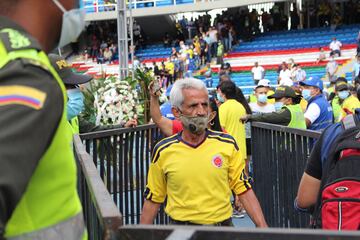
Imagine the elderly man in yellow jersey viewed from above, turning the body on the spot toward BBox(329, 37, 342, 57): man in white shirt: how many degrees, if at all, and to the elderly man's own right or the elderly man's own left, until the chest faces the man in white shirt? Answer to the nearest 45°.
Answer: approximately 180°

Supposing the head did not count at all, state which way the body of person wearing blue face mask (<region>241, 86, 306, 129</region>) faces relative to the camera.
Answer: to the viewer's left

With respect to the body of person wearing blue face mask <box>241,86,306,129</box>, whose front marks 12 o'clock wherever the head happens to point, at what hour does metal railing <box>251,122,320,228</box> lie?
The metal railing is roughly at 9 o'clock from the person wearing blue face mask.

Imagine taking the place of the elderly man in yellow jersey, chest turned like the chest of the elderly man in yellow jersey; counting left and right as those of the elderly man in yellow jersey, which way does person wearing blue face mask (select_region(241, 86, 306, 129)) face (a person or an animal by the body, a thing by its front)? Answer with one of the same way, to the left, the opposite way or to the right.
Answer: to the right

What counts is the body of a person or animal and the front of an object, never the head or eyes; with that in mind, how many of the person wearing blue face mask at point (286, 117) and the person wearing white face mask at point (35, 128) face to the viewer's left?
1

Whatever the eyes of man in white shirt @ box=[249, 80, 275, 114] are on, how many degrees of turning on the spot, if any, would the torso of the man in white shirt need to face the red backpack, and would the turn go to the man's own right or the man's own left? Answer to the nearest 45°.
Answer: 0° — they already face it

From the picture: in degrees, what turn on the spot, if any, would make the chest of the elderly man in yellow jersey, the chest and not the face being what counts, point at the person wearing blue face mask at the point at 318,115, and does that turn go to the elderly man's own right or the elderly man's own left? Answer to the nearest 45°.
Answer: approximately 180°
